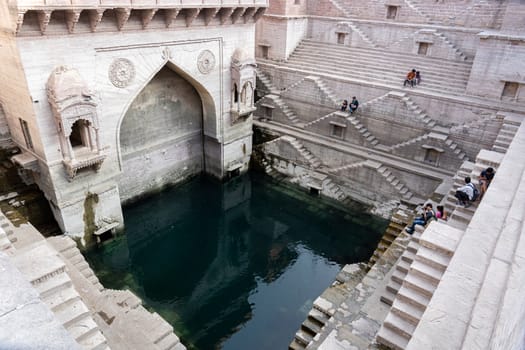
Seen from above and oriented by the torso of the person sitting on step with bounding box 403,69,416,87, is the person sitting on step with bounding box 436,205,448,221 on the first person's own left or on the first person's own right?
on the first person's own left

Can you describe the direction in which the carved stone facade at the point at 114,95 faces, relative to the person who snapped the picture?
facing the viewer and to the right of the viewer

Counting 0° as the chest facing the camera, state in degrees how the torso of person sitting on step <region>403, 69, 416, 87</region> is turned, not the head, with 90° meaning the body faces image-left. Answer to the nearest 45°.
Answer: approximately 45°

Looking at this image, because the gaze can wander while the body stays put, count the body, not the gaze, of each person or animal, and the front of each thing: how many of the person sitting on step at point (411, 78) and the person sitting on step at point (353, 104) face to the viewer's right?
0

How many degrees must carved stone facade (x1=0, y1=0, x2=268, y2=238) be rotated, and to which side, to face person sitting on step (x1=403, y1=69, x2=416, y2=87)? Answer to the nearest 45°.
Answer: approximately 45° to its left

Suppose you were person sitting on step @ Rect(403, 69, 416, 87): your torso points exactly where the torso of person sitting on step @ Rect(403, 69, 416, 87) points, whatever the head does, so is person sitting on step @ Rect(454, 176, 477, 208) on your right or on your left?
on your left

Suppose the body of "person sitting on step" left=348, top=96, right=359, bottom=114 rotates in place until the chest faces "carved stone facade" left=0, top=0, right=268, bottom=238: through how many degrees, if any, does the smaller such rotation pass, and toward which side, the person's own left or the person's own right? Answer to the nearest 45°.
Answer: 0° — they already face it

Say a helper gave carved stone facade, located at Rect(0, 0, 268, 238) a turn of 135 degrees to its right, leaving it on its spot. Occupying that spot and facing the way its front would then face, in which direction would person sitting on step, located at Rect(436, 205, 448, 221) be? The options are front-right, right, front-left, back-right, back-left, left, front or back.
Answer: back-left

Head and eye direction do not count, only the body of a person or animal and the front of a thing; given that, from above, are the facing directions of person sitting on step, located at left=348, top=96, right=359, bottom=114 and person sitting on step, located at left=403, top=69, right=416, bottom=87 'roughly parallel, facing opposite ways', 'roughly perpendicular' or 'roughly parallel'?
roughly parallel

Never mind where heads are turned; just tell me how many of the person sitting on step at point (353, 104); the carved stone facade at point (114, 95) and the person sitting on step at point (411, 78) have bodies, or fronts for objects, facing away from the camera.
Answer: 0

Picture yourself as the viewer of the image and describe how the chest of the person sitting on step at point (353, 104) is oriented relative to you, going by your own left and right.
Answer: facing the viewer and to the left of the viewer

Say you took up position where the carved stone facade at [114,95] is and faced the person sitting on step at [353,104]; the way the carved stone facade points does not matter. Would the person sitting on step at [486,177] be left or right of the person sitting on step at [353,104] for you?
right

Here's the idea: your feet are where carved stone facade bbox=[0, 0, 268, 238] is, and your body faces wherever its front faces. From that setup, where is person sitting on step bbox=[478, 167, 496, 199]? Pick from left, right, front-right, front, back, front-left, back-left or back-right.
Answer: front

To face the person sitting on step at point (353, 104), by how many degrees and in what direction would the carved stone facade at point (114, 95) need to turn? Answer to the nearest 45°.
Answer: approximately 45° to its left

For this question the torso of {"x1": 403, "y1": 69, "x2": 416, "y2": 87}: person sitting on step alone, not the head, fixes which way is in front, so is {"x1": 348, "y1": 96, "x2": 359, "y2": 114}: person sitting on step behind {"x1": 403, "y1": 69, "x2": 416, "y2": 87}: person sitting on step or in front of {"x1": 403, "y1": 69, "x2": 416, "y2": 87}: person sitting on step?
in front
